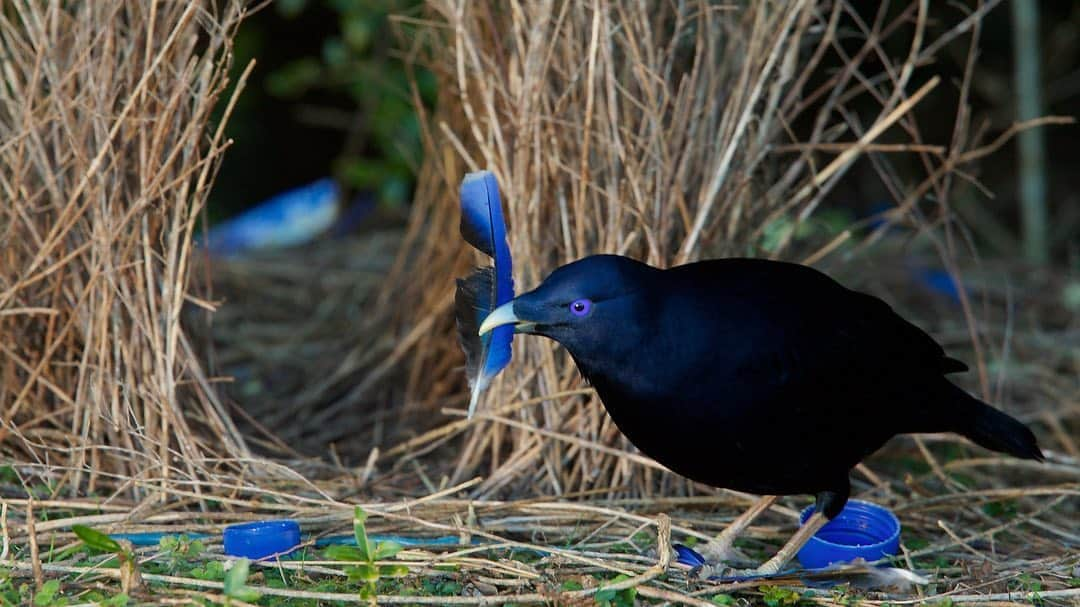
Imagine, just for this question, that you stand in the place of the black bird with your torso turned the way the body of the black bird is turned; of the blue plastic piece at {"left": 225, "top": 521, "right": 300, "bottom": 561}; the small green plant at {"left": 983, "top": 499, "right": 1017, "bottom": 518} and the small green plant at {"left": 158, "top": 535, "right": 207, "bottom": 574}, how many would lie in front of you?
2

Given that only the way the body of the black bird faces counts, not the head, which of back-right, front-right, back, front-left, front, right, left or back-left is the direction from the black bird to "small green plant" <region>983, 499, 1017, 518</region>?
back-right

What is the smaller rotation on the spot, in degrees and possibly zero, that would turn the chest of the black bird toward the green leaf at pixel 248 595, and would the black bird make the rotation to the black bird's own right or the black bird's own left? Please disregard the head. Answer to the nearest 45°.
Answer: approximately 45° to the black bird's own left

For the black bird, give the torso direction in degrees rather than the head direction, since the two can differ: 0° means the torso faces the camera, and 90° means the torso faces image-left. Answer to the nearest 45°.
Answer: approximately 90°

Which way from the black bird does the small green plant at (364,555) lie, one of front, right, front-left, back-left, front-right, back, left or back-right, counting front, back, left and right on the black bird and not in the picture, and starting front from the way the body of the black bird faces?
front-left

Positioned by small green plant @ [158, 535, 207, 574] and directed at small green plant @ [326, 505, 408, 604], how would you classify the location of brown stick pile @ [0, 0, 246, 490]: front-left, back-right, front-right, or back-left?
back-left

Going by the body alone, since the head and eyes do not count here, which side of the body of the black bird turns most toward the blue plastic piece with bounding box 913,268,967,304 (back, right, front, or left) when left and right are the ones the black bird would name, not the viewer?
right

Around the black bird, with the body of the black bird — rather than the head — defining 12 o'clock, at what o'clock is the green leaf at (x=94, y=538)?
The green leaf is roughly at 11 o'clock from the black bird.

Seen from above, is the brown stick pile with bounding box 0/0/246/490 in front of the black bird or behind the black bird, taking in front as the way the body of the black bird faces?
in front

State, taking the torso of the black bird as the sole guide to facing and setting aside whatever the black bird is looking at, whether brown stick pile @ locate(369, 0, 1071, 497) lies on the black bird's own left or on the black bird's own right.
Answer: on the black bird's own right

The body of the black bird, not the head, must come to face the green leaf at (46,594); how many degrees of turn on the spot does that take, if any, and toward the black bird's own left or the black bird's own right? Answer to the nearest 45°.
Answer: approximately 45° to the black bird's own left

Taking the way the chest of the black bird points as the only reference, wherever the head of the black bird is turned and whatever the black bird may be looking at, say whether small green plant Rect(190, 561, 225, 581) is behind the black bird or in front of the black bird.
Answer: in front

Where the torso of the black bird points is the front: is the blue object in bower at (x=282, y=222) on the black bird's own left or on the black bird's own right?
on the black bird's own right

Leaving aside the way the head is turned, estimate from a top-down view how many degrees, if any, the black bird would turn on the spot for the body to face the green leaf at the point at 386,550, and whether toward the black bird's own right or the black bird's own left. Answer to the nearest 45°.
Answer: approximately 45° to the black bird's own left
